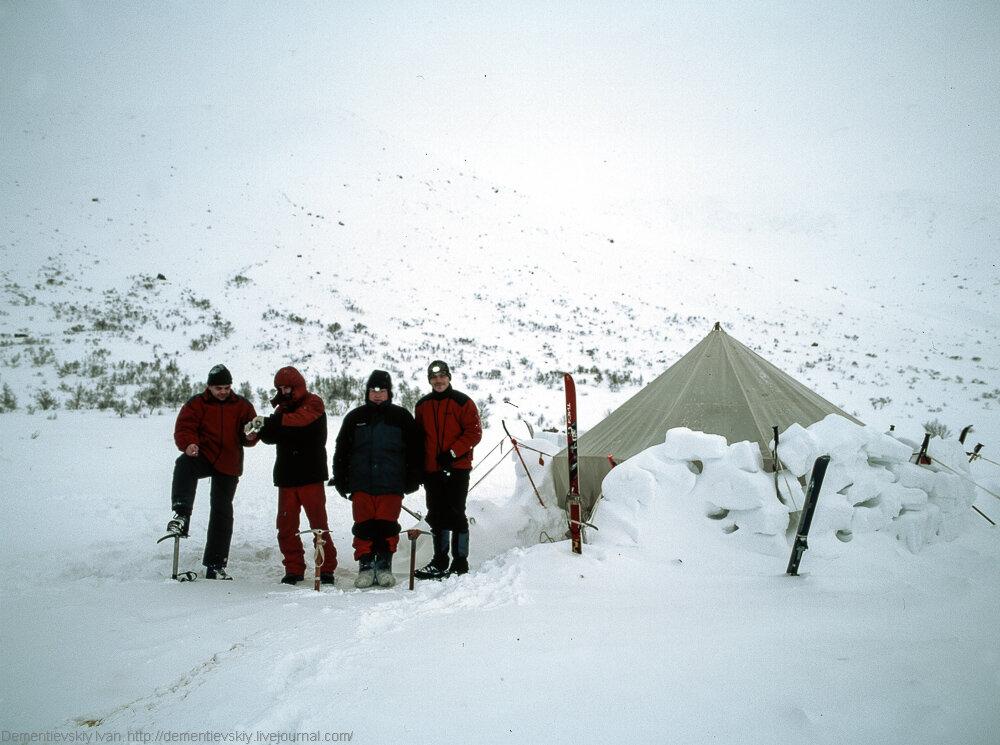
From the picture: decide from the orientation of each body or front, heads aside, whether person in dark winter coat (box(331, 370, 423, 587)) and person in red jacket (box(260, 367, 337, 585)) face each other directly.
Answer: no

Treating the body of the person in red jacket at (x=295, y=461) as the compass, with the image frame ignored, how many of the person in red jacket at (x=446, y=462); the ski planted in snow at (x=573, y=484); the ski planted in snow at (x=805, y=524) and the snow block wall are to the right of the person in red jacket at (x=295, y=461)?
0

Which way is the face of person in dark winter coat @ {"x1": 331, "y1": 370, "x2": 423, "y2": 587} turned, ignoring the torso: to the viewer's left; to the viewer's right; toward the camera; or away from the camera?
toward the camera

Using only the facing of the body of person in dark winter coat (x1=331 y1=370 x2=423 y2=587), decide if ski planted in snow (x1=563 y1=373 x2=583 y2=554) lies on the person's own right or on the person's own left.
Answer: on the person's own left

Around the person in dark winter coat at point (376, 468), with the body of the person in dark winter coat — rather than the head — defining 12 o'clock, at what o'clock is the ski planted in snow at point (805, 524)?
The ski planted in snow is roughly at 10 o'clock from the person in dark winter coat.

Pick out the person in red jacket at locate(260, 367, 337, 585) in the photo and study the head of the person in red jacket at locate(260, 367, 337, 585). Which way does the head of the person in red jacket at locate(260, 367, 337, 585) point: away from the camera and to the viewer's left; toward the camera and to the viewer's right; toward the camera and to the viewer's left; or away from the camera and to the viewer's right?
toward the camera and to the viewer's left

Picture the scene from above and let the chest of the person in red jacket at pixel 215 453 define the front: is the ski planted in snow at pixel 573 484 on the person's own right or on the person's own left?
on the person's own left

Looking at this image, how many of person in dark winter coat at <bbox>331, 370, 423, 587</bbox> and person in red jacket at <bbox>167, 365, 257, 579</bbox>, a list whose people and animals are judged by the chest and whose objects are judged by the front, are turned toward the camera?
2

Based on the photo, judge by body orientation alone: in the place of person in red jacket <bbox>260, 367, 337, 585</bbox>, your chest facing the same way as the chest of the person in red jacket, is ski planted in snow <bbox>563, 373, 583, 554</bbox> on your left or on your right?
on your left

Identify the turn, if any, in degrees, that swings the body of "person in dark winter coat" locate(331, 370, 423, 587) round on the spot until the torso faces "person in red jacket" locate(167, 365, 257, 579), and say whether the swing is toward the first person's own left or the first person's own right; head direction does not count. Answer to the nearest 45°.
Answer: approximately 90° to the first person's own right

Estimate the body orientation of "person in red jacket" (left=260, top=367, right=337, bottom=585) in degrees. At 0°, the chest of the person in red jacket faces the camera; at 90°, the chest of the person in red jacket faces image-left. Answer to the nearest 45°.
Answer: approximately 45°

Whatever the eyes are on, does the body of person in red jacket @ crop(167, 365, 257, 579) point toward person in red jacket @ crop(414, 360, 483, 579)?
no

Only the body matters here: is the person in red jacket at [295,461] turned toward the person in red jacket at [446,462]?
no

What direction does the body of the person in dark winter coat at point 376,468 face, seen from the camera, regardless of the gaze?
toward the camera

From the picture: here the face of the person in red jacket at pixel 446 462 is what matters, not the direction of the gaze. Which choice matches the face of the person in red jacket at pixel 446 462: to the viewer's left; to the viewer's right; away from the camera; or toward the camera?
toward the camera

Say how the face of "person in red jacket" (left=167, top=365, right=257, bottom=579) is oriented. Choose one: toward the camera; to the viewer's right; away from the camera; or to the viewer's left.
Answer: toward the camera

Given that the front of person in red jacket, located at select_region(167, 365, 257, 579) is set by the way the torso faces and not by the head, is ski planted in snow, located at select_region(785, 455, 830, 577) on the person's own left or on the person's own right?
on the person's own left

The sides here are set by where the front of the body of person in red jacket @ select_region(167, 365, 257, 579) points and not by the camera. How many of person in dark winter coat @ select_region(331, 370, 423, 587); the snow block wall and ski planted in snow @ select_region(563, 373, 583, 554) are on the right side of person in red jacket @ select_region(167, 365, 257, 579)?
0
